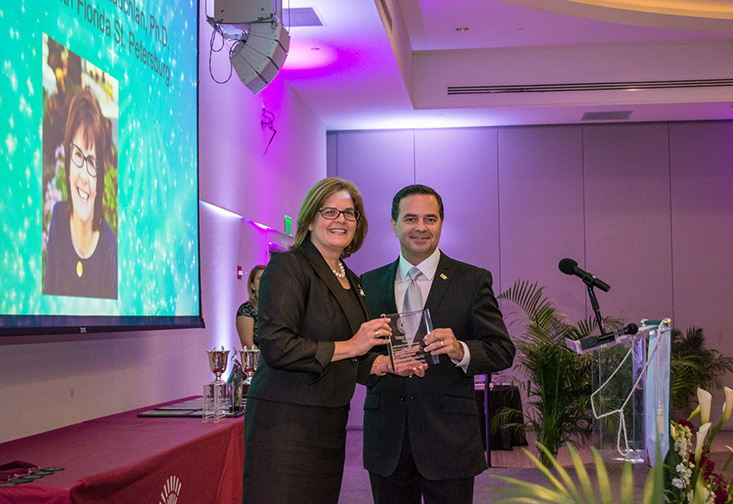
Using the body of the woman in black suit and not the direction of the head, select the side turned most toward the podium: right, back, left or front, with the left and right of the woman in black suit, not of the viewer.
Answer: left

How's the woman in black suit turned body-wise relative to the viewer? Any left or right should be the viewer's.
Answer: facing the viewer and to the right of the viewer

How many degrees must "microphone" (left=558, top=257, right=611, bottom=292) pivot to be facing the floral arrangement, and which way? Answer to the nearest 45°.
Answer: approximately 90° to its left

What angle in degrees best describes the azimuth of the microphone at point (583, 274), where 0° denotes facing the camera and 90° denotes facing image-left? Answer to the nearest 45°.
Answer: approximately 90°

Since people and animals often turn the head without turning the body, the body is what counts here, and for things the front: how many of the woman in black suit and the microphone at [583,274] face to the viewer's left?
1

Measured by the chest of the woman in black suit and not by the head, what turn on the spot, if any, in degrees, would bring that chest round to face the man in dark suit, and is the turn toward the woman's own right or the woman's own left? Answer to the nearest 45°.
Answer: approximately 90° to the woman's own left

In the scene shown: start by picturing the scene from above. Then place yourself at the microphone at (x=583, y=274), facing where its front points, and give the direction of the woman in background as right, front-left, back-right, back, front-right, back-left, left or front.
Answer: front-right

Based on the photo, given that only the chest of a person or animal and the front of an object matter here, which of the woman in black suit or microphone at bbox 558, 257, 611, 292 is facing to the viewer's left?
the microphone
